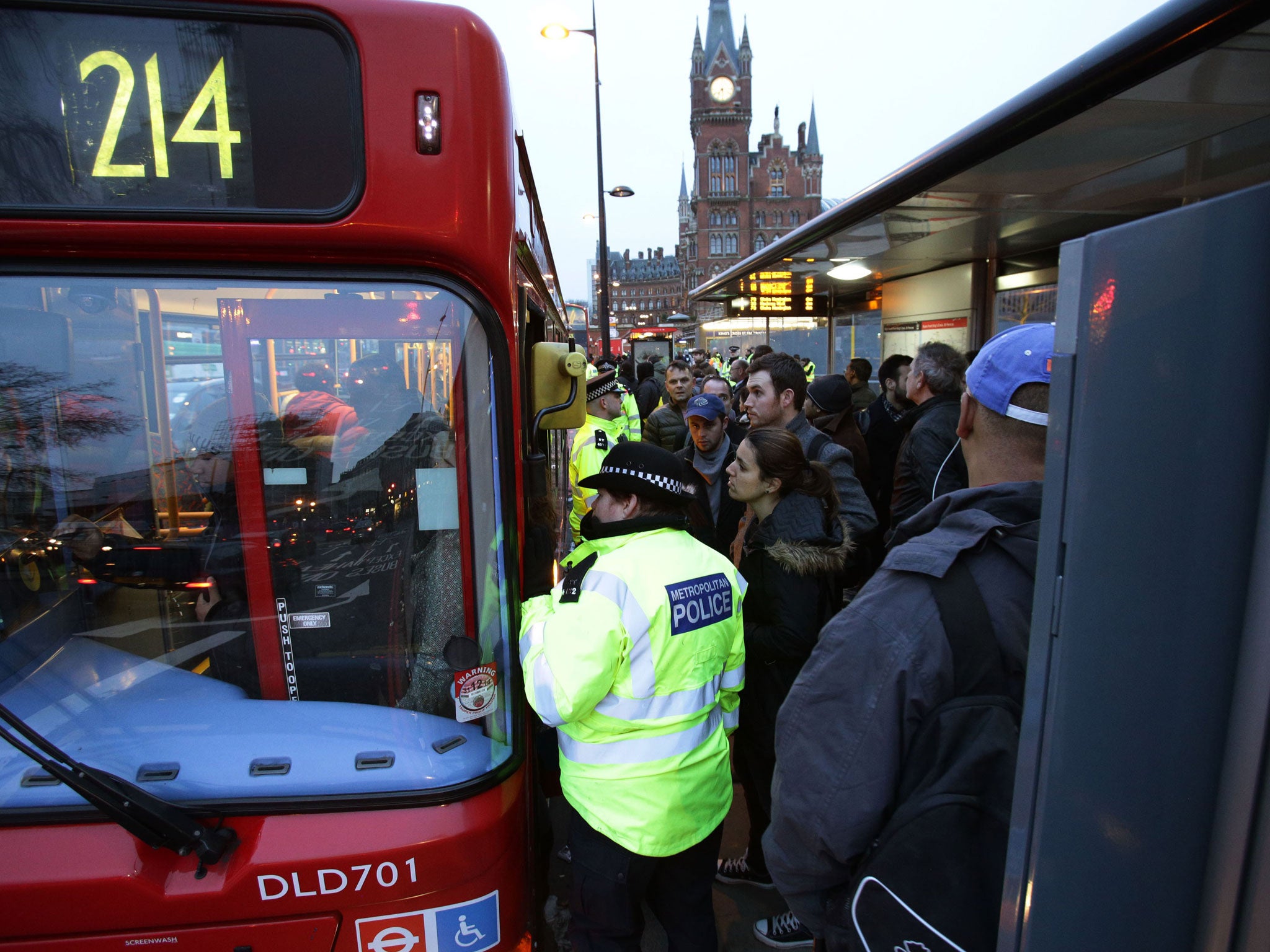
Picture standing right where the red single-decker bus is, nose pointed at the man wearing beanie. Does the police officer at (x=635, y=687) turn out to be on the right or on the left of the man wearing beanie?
right

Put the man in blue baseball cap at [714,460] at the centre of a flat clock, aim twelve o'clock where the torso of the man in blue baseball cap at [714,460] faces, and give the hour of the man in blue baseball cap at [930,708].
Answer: the man in blue baseball cap at [930,708] is roughly at 12 o'clock from the man in blue baseball cap at [714,460].

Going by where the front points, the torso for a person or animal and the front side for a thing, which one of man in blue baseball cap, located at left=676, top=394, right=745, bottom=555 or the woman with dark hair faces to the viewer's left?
the woman with dark hair

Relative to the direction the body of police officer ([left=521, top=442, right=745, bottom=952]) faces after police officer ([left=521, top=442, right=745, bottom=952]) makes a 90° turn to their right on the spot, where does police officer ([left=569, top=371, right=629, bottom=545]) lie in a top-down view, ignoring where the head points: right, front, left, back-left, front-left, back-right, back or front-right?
front-left

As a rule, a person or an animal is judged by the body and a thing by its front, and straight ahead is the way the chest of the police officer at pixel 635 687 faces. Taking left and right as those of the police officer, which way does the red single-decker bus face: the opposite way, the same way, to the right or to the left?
the opposite way

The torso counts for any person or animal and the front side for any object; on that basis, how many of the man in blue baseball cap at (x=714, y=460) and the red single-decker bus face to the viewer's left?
0

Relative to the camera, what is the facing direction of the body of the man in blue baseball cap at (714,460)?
toward the camera

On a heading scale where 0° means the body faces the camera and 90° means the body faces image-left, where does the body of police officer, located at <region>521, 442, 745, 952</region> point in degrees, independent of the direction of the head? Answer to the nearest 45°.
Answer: approximately 135°

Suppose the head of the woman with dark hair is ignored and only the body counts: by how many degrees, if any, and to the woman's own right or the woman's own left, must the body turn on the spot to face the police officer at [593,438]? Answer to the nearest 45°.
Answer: approximately 45° to the woman's own right

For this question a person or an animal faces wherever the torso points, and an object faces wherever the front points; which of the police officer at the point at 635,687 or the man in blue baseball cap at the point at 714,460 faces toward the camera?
the man in blue baseball cap

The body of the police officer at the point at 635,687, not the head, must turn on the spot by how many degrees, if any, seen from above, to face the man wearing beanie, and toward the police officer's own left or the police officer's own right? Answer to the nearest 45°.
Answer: approximately 90° to the police officer's own right

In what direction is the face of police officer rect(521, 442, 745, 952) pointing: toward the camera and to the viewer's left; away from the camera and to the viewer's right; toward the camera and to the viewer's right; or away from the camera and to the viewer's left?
away from the camera and to the viewer's left

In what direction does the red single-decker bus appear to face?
toward the camera

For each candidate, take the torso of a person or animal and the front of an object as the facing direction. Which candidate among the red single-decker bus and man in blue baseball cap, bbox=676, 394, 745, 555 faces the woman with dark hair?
the man in blue baseball cap

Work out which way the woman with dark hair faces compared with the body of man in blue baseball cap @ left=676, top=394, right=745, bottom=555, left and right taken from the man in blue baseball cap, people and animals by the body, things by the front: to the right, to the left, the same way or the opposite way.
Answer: to the right

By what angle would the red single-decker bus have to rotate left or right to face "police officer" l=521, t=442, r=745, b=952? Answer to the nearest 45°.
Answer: approximately 90° to its left

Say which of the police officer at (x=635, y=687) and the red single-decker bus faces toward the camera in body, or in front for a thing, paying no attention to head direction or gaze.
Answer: the red single-decker bus

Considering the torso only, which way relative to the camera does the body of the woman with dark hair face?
to the viewer's left
